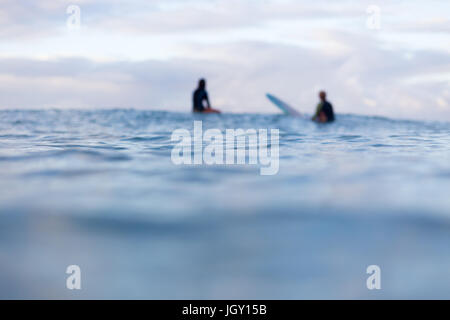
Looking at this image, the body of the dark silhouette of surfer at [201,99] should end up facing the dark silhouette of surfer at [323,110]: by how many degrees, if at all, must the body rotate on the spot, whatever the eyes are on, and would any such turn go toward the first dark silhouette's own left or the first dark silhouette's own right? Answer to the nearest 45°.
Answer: approximately 45° to the first dark silhouette's own right

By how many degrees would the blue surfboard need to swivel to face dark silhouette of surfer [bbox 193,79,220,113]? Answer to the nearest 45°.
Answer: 0° — it already faces them

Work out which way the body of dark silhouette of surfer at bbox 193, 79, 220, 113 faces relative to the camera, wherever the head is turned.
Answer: to the viewer's right

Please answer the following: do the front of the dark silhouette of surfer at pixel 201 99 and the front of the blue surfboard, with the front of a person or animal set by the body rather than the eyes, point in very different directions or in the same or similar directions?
very different directions

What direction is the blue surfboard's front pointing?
to the viewer's left

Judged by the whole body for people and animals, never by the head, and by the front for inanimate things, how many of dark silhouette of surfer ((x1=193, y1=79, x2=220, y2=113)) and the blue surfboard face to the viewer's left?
1

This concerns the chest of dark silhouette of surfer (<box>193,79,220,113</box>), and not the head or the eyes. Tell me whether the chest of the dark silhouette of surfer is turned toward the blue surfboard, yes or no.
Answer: yes
